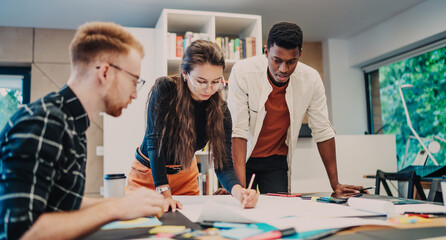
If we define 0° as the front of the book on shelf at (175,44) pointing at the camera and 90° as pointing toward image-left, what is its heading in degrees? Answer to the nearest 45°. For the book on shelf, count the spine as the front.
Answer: approximately 0°

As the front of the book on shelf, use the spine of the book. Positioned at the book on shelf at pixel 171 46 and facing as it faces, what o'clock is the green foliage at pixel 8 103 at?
The green foliage is roughly at 4 o'clock from the book on shelf.

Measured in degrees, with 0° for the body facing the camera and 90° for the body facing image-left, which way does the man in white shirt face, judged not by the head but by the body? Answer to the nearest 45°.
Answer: approximately 0°

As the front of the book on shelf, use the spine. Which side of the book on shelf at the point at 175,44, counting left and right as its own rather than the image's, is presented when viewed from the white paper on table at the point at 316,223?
front

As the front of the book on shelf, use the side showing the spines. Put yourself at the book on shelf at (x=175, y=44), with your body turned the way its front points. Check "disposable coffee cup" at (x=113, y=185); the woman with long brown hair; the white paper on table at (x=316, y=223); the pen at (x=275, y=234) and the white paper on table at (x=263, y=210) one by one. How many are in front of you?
5

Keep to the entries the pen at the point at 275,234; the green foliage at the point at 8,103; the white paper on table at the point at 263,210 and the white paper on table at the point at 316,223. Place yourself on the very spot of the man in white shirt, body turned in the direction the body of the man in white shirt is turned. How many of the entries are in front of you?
3

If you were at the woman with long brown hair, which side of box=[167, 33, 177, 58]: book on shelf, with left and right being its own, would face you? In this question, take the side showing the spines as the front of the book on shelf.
front

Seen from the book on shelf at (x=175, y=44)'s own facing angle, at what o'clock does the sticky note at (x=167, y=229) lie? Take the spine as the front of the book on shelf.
The sticky note is roughly at 12 o'clock from the book on shelf.
